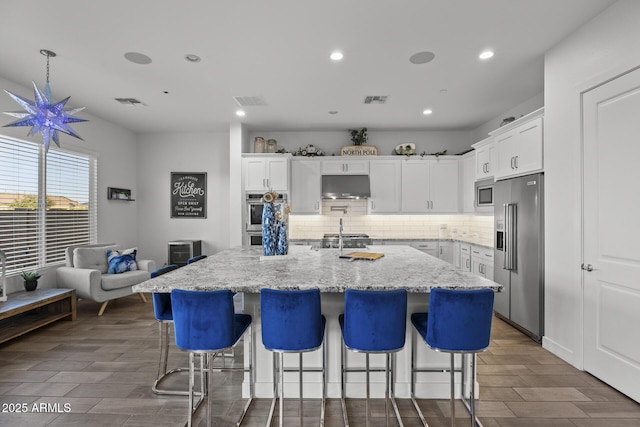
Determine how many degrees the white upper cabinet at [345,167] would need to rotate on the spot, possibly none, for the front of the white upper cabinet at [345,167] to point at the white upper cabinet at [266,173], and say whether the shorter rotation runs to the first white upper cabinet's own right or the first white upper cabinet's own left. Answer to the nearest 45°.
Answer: approximately 90° to the first white upper cabinet's own right

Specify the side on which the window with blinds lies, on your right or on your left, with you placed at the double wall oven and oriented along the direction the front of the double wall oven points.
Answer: on your right

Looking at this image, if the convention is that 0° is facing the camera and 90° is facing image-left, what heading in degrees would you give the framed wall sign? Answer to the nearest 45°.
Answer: approximately 0°

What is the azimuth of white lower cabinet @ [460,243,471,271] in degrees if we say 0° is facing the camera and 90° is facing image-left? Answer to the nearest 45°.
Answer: approximately 45°

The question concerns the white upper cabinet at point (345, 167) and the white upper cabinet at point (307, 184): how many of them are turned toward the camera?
2

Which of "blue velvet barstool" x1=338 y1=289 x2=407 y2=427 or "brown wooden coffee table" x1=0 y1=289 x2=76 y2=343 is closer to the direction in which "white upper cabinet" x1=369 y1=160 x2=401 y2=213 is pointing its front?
the blue velvet barstool

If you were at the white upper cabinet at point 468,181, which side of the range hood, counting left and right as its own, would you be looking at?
left

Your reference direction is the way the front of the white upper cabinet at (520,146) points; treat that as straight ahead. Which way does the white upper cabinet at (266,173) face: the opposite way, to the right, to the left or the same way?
to the left

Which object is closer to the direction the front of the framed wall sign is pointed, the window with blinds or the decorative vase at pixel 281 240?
the decorative vase

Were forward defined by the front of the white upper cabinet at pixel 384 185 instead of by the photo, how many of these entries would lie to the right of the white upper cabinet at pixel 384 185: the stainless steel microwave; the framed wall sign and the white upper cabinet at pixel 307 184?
2

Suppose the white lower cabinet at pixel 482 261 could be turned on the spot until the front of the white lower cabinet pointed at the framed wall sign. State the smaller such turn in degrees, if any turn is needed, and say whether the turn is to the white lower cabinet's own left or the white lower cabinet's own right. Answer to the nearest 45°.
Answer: approximately 45° to the white lower cabinet's own right
